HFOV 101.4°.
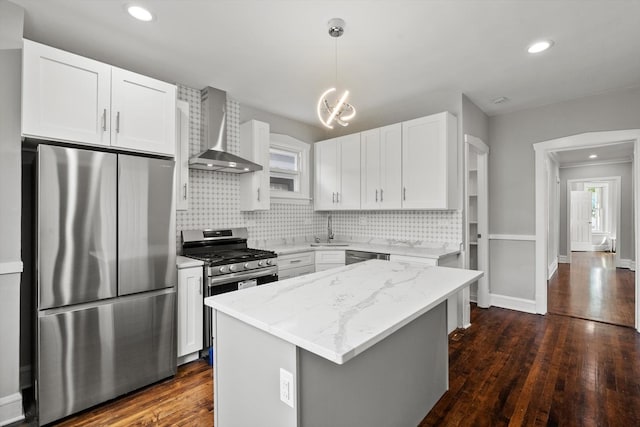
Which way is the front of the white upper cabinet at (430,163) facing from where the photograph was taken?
facing the viewer and to the left of the viewer

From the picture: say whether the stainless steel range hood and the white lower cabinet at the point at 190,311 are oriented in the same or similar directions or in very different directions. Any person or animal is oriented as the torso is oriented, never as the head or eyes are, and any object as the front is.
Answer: same or similar directions

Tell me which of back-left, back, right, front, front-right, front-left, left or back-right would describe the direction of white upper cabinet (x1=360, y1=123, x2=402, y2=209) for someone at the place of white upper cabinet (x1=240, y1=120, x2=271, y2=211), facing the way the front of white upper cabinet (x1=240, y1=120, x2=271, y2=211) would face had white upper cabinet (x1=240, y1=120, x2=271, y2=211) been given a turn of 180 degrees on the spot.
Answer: back-right

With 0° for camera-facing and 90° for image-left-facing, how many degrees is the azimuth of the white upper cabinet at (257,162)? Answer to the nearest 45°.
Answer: approximately 315°

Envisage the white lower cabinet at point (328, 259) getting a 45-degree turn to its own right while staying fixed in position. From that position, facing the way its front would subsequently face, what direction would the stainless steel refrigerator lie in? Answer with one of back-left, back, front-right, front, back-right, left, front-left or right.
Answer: front

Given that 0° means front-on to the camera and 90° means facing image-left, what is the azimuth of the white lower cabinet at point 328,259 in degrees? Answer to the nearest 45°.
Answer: approximately 0°

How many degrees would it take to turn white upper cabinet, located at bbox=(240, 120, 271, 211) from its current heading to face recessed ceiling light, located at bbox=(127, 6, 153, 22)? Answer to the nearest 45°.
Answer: approximately 90° to its right

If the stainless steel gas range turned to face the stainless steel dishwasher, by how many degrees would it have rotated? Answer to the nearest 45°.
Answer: approximately 45° to its left

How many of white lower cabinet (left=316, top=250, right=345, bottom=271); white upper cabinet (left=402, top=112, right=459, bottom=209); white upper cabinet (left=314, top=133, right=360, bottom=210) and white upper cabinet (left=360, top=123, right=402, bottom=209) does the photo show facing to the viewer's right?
0

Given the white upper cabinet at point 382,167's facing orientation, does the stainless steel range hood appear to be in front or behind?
in front

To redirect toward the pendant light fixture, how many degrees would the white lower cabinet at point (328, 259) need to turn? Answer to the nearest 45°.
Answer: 0° — it already faces it
